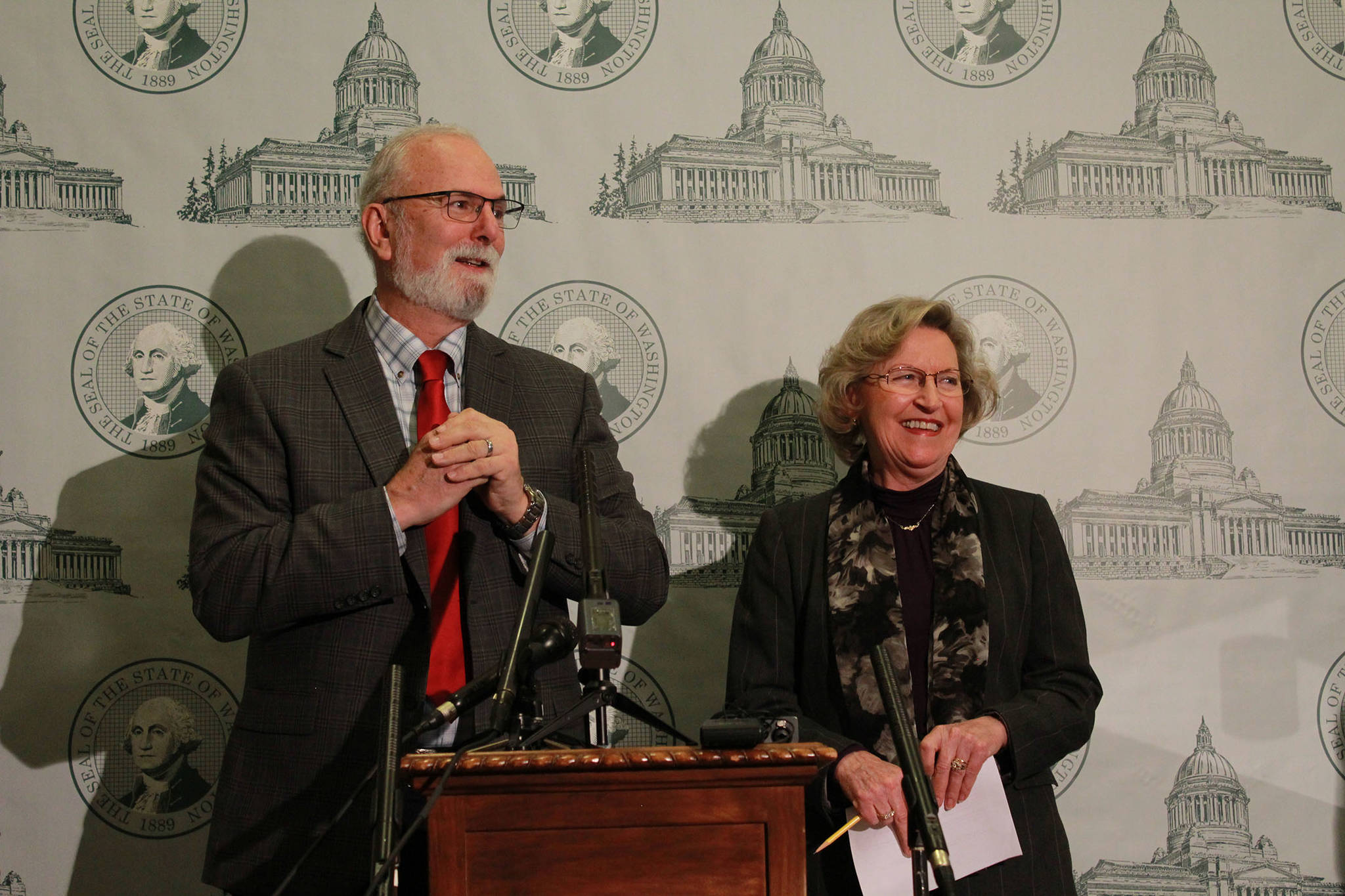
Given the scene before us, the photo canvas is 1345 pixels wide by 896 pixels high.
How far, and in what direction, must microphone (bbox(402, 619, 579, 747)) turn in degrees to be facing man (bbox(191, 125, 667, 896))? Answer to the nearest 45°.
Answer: approximately 90° to its left

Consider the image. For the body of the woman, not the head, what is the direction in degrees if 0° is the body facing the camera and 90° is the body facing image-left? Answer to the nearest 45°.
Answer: approximately 0°

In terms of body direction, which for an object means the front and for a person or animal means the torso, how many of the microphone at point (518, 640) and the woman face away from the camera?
1

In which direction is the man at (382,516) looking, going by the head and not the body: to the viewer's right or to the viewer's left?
to the viewer's right

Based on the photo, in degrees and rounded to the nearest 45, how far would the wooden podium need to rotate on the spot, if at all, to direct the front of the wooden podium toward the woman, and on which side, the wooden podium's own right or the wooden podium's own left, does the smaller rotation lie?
approximately 135° to the wooden podium's own left

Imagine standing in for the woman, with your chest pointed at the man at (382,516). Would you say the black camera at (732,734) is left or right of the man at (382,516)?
left

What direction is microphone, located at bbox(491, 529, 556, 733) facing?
away from the camera
